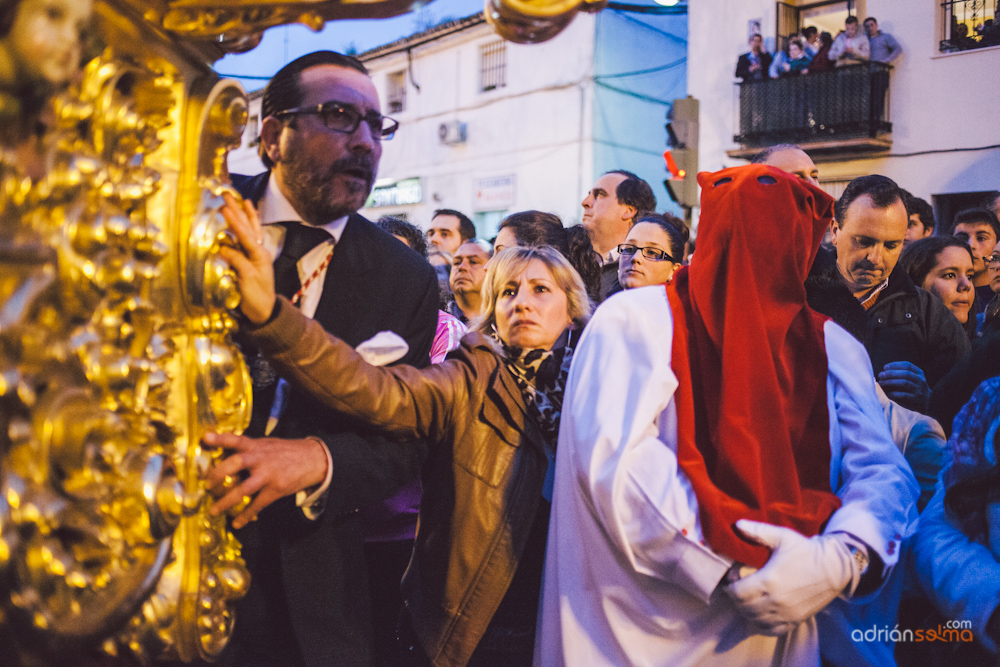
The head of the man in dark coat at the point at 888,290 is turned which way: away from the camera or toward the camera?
toward the camera

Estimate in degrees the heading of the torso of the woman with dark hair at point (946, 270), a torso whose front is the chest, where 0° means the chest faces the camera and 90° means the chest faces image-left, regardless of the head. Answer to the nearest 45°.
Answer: approximately 315°

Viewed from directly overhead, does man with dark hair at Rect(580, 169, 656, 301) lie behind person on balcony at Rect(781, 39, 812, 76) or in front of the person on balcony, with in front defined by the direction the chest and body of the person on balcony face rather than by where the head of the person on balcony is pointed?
in front

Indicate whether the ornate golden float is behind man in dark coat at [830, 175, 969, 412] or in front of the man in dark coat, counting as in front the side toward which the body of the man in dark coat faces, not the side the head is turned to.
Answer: in front

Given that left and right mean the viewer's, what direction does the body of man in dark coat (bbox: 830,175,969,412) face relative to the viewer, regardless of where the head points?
facing the viewer

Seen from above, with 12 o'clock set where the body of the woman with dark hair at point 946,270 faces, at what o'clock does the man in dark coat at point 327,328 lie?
The man in dark coat is roughly at 2 o'clock from the woman with dark hair.

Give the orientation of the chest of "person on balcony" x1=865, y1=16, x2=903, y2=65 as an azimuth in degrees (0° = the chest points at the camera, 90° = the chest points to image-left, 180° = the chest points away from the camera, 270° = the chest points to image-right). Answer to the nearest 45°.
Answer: approximately 45°

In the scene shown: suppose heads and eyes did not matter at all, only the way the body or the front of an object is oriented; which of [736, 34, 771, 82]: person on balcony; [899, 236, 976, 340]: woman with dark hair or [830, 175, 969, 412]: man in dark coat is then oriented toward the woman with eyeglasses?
the person on balcony

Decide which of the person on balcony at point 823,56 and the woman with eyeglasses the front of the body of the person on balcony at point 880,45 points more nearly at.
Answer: the woman with eyeglasses

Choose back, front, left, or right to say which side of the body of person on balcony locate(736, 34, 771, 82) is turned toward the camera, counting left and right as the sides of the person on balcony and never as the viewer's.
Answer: front

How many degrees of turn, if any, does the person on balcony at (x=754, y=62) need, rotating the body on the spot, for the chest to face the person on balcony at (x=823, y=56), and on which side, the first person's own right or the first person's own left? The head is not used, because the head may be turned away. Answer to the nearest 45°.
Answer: approximately 90° to the first person's own left

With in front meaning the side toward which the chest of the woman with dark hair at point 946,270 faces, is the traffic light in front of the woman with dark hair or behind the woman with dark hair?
behind

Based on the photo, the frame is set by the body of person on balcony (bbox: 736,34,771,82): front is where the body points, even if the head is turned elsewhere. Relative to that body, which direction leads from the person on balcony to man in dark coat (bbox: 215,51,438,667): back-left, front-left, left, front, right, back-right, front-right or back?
front

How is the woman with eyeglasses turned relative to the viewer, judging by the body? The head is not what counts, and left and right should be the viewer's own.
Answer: facing the viewer and to the left of the viewer
